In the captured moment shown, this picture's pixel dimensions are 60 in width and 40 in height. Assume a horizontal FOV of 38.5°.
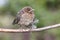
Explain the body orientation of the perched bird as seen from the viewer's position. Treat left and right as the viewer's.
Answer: facing the viewer and to the right of the viewer
